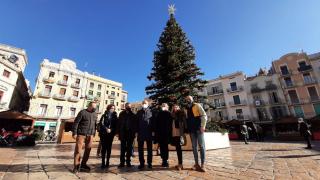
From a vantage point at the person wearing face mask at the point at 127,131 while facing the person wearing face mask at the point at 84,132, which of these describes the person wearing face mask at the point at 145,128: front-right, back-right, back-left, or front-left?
back-left

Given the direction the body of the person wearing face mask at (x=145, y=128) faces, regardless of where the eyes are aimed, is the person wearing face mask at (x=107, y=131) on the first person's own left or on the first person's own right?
on the first person's own right

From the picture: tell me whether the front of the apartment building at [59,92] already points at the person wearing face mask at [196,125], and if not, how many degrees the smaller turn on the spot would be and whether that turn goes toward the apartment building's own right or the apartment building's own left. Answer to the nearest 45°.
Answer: approximately 45° to the apartment building's own right

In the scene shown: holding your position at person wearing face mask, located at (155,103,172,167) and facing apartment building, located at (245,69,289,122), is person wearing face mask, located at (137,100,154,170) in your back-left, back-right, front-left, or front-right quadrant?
back-left

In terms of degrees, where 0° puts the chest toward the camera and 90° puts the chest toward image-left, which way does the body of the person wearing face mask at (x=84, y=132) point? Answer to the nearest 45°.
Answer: approximately 315°

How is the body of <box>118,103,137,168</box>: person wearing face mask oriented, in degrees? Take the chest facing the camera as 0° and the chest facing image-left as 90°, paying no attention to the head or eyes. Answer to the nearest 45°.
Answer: approximately 0°

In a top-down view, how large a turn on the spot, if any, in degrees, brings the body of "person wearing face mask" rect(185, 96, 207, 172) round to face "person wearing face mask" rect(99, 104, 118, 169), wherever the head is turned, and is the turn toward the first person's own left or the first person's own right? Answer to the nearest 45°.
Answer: approximately 45° to the first person's own right

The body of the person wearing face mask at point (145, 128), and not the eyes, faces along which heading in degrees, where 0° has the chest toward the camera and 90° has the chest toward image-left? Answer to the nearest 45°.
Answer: approximately 0°
